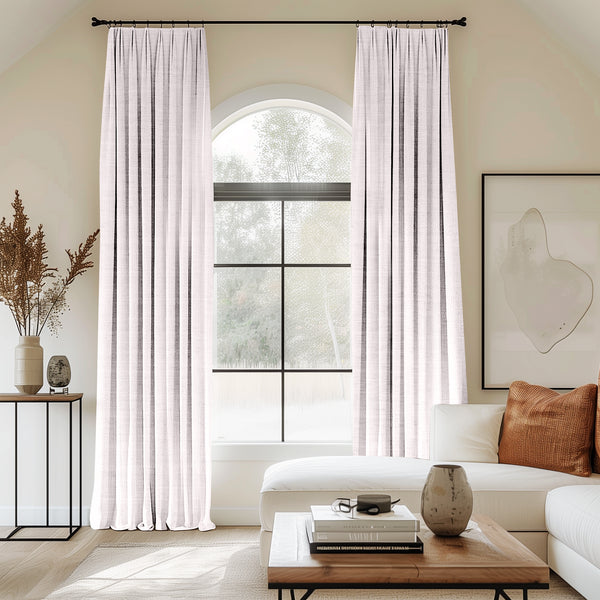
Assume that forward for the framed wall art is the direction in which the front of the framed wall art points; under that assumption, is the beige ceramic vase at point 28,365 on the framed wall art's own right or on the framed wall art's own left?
on the framed wall art's own right

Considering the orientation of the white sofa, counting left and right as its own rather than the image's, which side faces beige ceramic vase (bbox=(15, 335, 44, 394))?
right

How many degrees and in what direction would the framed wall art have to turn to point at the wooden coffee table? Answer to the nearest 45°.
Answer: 0° — it already faces it

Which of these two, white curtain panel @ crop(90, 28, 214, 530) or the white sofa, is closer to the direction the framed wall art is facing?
the white sofa

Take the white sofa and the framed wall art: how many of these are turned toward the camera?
2

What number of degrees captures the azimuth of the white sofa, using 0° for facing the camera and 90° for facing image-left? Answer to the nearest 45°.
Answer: approximately 0°

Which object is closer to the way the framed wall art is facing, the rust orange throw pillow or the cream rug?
the rust orange throw pillow

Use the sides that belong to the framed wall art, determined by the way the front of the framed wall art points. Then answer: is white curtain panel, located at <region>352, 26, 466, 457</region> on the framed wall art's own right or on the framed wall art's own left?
on the framed wall art's own right

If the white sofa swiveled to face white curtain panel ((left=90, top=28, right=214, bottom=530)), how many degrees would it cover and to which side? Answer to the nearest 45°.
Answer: approximately 90° to its right

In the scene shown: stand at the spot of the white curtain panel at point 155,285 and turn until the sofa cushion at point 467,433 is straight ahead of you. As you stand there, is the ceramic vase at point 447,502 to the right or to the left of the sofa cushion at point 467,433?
right
